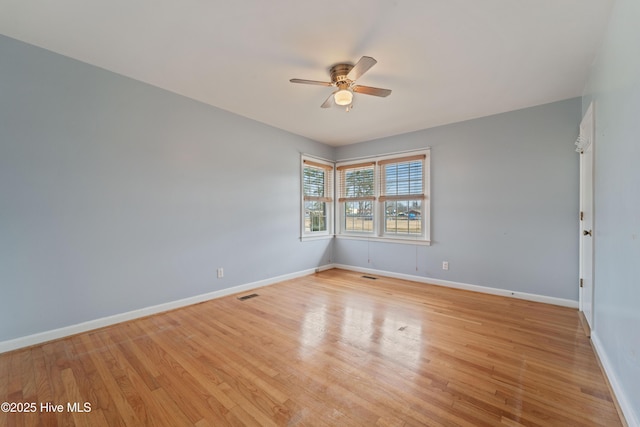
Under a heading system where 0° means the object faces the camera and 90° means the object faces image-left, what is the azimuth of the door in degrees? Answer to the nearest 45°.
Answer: approximately 90°
